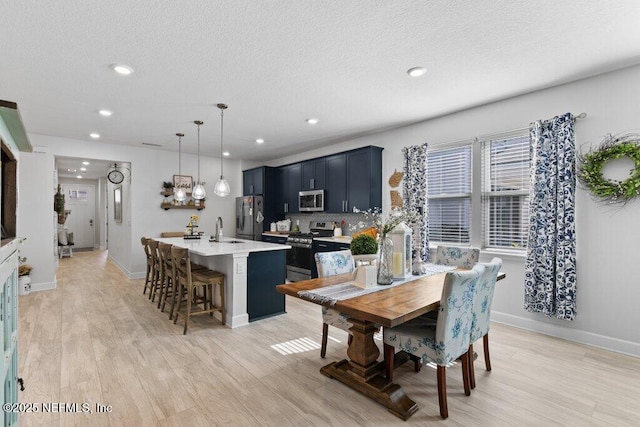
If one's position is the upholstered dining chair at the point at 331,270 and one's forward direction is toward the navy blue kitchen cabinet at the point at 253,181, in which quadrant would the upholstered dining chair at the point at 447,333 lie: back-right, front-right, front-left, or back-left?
back-right

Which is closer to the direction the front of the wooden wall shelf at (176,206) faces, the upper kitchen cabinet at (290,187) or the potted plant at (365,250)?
the potted plant

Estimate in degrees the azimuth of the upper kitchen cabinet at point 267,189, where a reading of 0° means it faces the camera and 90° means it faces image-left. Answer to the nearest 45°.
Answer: approximately 45°

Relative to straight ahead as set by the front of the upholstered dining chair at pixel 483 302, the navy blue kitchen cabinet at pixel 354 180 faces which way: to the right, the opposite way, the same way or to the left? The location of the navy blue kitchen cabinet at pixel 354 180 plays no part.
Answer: to the left

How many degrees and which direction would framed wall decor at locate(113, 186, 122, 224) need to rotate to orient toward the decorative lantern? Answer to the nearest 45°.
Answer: approximately 90° to its left

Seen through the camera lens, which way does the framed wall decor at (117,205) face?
facing to the left of the viewer

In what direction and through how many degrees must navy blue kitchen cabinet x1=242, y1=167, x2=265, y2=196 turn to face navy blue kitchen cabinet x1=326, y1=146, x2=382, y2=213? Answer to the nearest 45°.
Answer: approximately 90° to its left

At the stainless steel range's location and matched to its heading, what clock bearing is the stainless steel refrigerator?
The stainless steel refrigerator is roughly at 3 o'clock from the stainless steel range.

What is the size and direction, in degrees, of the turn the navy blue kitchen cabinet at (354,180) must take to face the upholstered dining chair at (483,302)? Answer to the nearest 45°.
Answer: approximately 45° to its left

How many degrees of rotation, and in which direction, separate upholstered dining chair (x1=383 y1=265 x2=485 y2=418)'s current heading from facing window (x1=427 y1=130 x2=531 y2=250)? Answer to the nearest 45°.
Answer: approximately 45° to its right

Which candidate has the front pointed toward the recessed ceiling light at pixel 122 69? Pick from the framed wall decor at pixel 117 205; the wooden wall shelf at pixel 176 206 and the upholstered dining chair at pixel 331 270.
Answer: the wooden wall shelf
